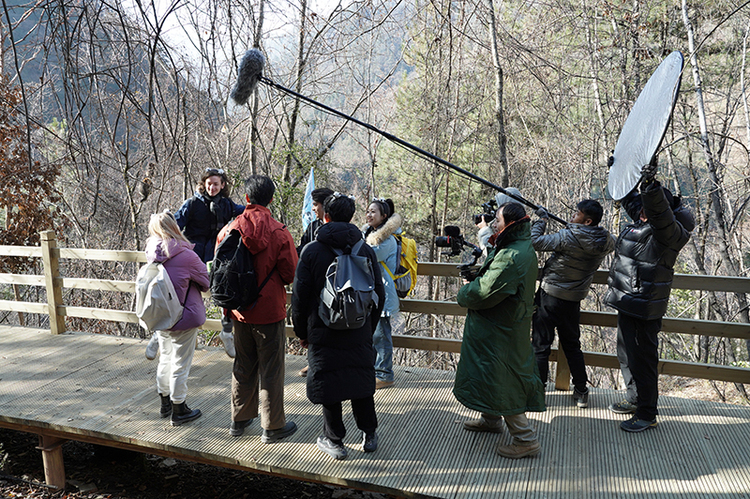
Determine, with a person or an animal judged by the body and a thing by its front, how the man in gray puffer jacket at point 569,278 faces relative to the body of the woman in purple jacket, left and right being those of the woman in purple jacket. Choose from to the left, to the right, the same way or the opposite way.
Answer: to the left

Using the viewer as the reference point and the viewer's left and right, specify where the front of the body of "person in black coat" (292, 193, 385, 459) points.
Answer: facing away from the viewer and to the left of the viewer

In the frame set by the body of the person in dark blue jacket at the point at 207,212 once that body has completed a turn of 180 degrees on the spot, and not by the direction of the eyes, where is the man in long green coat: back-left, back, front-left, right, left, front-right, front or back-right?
back-right

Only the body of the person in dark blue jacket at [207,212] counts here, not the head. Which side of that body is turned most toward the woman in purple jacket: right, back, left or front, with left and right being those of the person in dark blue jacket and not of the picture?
front

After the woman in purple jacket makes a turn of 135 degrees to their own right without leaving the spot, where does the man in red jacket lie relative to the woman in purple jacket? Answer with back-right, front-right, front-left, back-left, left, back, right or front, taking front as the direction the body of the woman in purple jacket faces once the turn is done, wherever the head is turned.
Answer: left

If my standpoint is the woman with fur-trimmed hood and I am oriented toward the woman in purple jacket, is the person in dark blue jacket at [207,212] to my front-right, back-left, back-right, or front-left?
front-right

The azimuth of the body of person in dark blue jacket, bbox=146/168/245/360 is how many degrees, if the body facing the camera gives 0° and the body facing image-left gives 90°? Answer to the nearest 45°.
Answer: approximately 0°

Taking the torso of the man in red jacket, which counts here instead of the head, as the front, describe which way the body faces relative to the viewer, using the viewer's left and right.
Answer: facing away from the viewer and to the right of the viewer

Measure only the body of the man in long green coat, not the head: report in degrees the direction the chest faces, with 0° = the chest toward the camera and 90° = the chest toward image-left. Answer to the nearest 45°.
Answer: approximately 90°

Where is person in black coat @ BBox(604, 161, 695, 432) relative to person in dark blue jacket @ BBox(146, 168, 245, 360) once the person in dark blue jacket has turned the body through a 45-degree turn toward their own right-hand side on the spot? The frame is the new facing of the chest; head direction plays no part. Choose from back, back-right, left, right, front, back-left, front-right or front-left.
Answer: left

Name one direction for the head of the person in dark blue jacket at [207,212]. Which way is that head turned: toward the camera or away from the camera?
toward the camera
